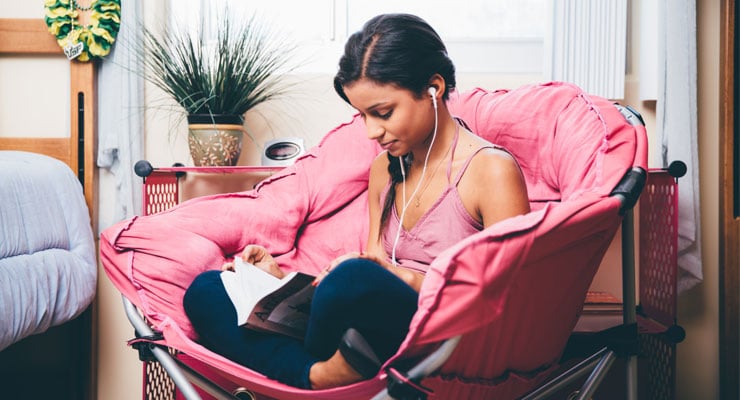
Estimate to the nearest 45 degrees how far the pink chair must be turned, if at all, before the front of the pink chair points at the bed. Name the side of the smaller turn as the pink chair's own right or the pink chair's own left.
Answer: approximately 90° to the pink chair's own right

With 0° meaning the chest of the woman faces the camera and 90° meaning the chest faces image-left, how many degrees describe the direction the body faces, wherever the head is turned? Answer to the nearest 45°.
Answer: approximately 45°

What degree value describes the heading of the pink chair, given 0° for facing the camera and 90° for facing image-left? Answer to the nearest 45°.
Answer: approximately 45°

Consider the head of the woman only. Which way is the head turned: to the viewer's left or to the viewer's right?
to the viewer's left
